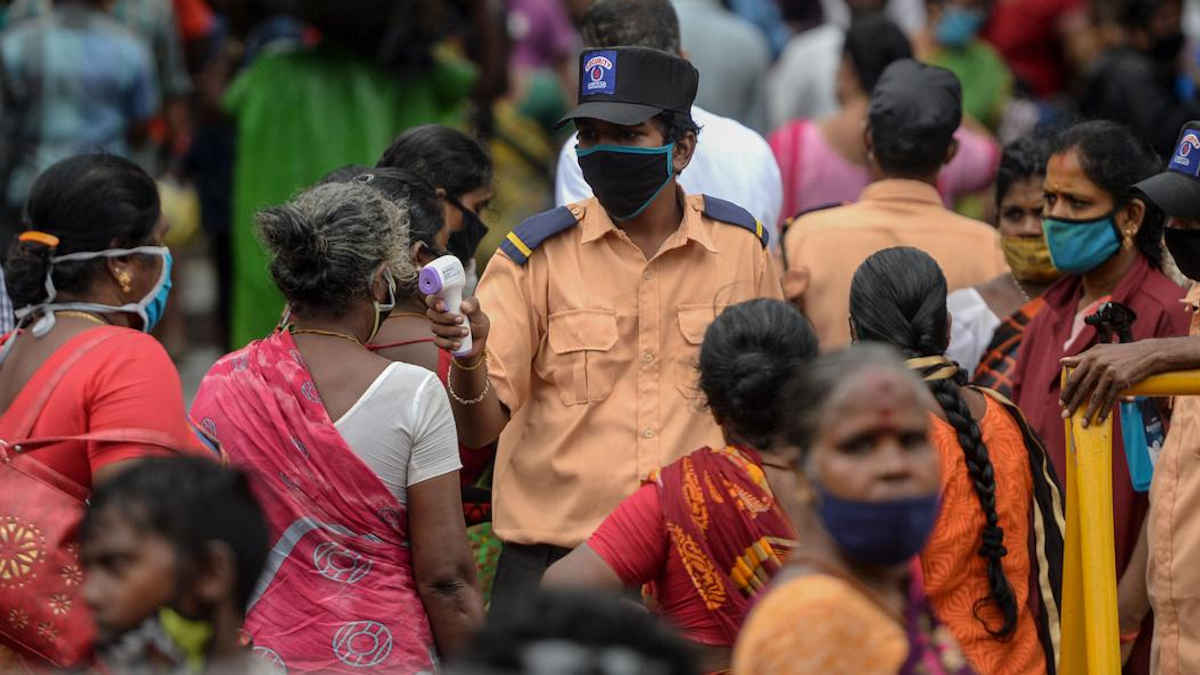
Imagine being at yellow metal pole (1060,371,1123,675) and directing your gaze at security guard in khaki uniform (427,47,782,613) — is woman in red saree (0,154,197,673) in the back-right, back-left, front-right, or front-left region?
front-left

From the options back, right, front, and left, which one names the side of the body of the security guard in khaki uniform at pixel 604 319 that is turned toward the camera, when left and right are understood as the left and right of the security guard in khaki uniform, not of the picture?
front

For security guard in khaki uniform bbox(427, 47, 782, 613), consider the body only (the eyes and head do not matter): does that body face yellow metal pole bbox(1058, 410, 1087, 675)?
no

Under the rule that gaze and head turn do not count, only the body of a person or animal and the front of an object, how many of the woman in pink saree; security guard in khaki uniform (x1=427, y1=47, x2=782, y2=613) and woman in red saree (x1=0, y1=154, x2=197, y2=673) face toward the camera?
1

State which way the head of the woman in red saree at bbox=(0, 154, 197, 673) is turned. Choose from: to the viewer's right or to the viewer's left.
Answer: to the viewer's right

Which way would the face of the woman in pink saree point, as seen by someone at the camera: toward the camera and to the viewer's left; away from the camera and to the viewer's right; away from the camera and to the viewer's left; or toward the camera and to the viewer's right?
away from the camera and to the viewer's right

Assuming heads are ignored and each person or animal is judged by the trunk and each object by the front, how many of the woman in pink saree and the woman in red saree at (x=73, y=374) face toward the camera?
0

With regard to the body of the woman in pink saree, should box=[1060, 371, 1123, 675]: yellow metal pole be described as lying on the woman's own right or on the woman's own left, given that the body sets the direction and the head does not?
on the woman's own right

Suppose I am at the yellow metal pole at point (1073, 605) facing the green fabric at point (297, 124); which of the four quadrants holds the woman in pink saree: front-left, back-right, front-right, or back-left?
front-left

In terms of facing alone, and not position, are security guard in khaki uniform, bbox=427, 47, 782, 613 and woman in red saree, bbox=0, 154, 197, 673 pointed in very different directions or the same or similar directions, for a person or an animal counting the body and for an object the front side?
very different directions

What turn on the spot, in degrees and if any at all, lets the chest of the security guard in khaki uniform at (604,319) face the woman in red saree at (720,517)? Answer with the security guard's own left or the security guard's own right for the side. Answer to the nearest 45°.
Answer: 0° — they already face them

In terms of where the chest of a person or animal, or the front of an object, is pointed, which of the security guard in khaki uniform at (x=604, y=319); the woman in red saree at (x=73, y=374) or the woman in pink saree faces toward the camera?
the security guard in khaki uniform

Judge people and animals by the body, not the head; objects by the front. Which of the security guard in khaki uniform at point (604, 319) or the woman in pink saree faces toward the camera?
the security guard in khaki uniform

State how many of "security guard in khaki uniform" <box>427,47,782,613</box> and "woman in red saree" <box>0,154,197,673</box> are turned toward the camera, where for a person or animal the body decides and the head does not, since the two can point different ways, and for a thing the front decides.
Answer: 1

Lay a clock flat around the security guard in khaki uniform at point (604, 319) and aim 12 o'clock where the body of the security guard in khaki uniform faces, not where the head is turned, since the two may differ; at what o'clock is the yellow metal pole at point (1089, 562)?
The yellow metal pole is roughly at 10 o'clock from the security guard in khaki uniform.

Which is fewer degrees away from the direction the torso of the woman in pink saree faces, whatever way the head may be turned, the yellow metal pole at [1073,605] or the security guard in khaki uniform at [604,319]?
the security guard in khaki uniform

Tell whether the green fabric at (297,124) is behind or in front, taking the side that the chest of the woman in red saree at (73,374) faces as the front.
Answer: in front

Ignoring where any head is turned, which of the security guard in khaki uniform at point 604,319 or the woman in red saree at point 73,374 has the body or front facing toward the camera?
the security guard in khaki uniform

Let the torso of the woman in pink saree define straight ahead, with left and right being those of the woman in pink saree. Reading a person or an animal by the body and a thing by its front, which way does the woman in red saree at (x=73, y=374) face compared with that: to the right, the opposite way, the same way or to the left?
the same way

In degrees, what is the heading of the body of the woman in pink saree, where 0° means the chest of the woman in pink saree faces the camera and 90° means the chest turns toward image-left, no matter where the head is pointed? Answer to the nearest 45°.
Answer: approximately 225°
